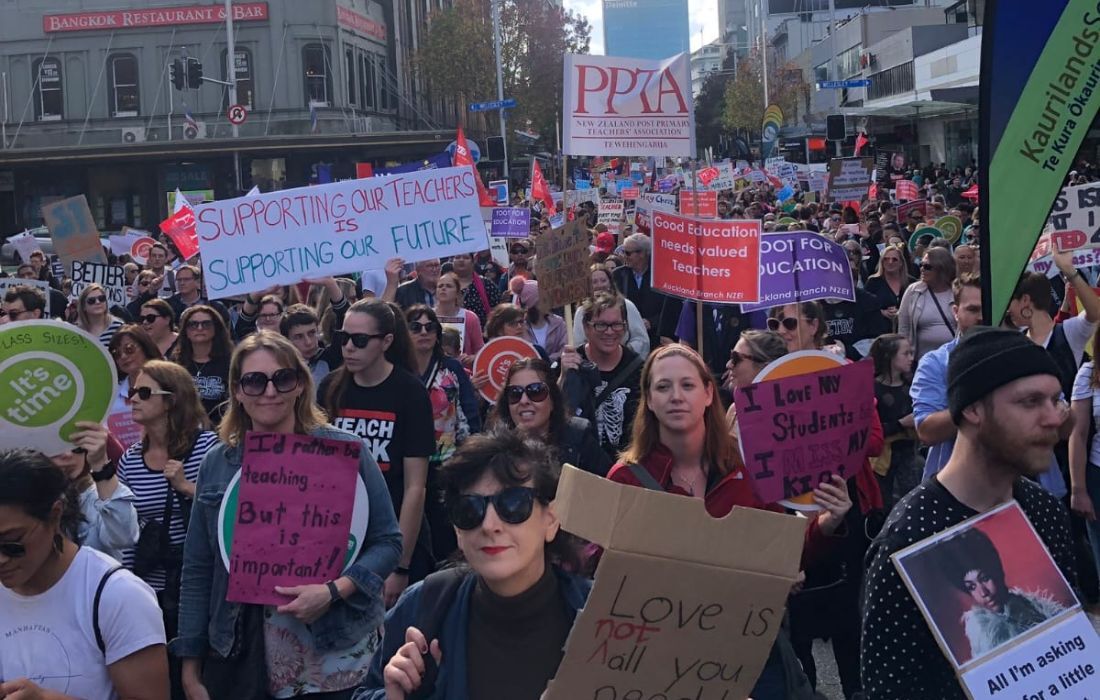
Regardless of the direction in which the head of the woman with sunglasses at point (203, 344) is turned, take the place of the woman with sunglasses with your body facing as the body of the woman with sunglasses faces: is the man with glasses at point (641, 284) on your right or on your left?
on your left

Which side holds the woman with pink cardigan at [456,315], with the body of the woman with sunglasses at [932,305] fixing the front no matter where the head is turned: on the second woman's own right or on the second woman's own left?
on the second woman's own right

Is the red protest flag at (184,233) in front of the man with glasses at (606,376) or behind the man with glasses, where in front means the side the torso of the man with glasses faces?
behind

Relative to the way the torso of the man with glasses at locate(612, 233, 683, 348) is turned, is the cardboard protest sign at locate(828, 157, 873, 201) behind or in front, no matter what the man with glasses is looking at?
behind

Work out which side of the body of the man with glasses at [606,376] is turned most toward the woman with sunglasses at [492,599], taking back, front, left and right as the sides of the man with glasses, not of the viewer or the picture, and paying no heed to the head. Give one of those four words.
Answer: front
